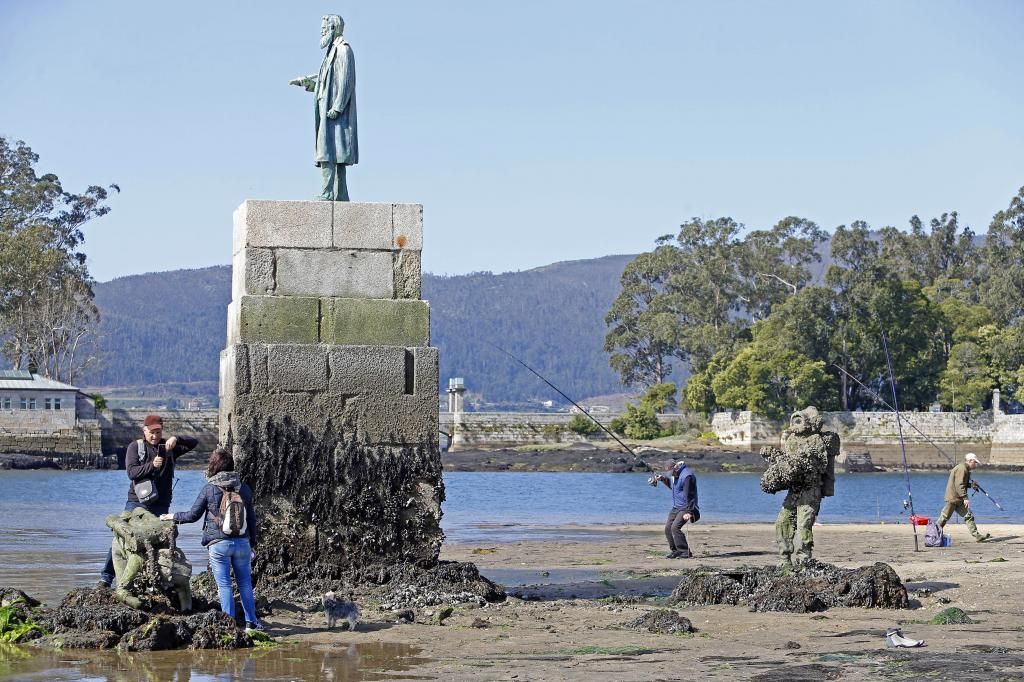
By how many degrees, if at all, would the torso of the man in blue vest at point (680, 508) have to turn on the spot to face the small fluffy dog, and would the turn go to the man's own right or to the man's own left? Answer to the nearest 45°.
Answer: approximately 90° to the man's own left

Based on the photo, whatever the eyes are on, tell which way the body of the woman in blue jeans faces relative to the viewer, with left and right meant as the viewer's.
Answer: facing away from the viewer and to the left of the viewer

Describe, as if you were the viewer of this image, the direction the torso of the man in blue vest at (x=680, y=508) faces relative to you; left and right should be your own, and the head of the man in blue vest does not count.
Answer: facing to the left of the viewer

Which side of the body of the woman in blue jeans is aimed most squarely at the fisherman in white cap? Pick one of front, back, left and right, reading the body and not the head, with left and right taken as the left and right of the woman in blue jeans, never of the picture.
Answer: right

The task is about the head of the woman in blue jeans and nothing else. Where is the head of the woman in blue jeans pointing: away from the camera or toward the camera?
away from the camera

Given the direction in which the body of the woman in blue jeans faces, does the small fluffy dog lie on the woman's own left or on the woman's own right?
on the woman's own right

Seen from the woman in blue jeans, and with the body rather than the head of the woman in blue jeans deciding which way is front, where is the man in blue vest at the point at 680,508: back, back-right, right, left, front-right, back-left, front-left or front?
right

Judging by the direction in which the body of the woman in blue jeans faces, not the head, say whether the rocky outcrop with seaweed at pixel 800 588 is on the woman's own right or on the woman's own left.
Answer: on the woman's own right

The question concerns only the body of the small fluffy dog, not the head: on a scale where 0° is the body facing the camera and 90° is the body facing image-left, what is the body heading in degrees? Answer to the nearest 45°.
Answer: approximately 90°

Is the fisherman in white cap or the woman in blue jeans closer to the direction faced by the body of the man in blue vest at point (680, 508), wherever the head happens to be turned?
the woman in blue jeans

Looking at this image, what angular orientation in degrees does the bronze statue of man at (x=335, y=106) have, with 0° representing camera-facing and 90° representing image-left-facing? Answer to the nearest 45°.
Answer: approximately 90°
